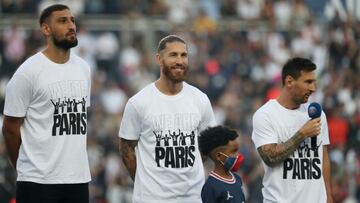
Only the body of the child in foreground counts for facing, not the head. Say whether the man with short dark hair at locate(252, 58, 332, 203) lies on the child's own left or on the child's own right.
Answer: on the child's own left

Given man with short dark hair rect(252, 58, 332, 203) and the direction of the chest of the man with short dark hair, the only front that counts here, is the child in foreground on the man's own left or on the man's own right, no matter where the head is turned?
on the man's own right

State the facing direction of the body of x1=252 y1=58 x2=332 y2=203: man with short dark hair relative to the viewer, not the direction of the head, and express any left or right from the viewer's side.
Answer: facing the viewer and to the right of the viewer

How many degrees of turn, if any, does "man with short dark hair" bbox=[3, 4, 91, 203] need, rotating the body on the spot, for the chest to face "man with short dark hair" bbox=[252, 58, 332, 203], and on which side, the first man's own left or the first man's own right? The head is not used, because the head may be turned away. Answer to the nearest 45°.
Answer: approximately 45° to the first man's own left

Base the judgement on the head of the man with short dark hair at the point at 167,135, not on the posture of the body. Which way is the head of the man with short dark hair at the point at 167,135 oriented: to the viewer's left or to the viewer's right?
to the viewer's right

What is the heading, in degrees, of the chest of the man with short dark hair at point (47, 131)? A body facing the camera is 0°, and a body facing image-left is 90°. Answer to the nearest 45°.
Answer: approximately 315°

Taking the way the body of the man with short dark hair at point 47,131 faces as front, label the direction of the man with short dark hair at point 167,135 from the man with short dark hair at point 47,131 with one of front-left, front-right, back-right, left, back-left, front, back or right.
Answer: front-left

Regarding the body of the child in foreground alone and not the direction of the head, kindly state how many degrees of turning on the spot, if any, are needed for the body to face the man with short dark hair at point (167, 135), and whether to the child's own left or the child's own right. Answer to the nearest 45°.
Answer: approximately 135° to the child's own right

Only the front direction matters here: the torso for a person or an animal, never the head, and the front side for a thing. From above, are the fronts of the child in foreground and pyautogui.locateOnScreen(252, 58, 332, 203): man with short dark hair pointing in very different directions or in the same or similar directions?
same or similar directions

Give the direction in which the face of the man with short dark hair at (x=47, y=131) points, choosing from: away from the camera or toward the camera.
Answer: toward the camera
